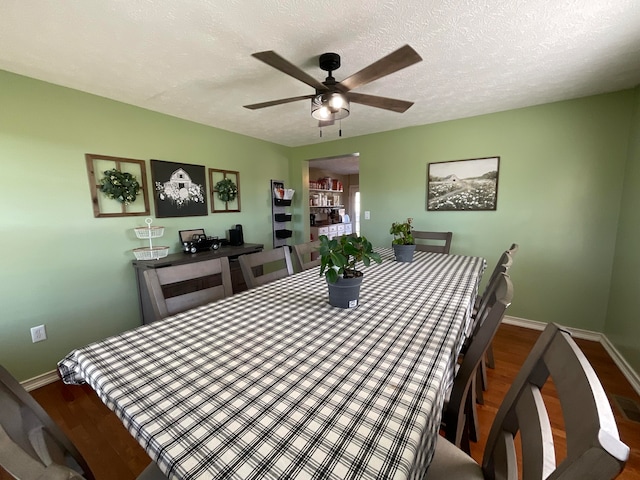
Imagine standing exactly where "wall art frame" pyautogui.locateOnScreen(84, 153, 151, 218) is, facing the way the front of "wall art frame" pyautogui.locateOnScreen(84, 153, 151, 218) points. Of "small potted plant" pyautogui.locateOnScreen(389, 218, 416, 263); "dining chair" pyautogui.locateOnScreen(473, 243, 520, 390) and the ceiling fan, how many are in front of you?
3

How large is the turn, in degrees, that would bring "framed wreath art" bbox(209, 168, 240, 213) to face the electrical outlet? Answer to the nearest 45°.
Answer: approximately 90° to its right

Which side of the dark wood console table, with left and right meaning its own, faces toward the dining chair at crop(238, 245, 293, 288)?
front

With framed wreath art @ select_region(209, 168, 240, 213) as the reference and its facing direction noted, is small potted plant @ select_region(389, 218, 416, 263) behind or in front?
in front

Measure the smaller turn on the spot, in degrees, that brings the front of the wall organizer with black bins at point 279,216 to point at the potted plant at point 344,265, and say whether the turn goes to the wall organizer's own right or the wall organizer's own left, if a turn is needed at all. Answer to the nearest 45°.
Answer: approximately 45° to the wall organizer's own right

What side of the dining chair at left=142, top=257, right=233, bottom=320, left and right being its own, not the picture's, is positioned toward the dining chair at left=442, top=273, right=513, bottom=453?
front

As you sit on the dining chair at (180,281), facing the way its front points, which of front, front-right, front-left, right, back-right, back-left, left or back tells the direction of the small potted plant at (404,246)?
front-left

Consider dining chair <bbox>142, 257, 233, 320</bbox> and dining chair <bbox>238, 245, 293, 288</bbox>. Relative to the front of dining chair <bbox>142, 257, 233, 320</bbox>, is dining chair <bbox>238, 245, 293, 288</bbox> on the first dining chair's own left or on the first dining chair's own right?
on the first dining chair's own left

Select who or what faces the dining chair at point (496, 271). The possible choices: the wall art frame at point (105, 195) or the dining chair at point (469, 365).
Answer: the wall art frame

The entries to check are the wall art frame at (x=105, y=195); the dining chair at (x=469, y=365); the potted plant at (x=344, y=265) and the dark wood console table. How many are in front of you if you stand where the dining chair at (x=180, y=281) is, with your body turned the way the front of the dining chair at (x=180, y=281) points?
2

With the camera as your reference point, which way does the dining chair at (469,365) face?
facing to the left of the viewer

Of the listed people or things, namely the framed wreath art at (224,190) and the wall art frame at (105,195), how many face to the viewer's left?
0

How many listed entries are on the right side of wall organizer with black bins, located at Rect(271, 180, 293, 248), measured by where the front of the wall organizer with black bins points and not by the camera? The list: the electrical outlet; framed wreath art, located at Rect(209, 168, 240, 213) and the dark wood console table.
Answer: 3
